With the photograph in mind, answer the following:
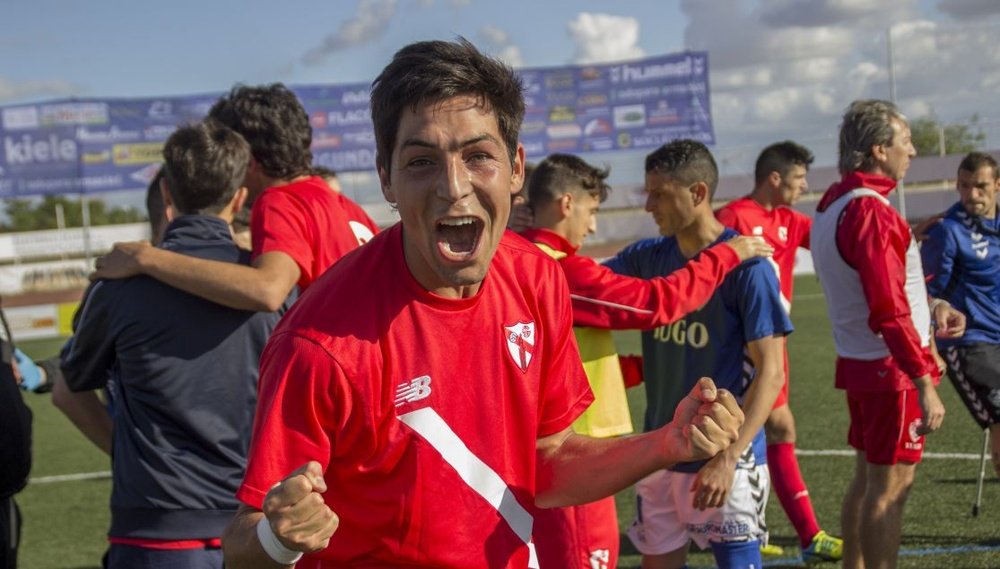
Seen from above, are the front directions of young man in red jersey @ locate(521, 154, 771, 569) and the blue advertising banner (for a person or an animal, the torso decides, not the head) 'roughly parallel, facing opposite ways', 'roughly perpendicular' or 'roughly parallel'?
roughly perpendicular

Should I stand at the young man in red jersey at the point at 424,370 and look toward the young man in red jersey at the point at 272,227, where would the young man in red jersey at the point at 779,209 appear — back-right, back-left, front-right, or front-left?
front-right

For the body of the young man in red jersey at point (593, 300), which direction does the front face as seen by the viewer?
to the viewer's right

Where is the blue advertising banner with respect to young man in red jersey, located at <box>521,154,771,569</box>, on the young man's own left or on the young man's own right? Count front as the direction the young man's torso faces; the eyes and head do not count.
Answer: on the young man's own left

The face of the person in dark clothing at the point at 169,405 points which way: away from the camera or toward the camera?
away from the camera

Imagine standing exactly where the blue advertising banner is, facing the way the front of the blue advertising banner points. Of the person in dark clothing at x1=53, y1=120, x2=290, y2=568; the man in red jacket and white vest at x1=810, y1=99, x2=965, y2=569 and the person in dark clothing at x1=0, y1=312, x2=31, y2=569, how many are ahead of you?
3

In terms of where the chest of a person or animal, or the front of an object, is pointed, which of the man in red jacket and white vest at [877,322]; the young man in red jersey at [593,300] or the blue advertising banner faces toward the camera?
the blue advertising banner

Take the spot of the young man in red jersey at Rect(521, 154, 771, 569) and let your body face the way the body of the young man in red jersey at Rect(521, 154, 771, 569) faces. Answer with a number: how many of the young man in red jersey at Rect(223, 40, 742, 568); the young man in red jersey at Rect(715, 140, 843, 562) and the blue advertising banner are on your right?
1

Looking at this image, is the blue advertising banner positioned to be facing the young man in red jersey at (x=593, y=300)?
yes

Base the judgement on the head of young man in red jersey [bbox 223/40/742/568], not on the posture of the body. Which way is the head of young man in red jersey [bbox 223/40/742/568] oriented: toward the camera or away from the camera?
toward the camera

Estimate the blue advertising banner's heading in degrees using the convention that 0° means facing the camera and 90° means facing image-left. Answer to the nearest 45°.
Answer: approximately 0°

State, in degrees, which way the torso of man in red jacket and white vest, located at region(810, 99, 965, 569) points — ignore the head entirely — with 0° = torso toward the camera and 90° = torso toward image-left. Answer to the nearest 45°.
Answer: approximately 270°

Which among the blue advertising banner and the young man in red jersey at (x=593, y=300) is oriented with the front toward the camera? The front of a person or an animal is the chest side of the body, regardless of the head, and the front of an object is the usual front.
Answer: the blue advertising banner

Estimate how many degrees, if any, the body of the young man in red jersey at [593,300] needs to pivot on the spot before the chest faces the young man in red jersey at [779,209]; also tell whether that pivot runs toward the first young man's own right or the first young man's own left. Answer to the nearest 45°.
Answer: approximately 90° to the first young man's own left

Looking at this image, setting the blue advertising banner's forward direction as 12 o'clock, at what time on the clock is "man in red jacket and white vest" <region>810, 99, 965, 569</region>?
The man in red jacket and white vest is roughly at 12 o'clock from the blue advertising banner.

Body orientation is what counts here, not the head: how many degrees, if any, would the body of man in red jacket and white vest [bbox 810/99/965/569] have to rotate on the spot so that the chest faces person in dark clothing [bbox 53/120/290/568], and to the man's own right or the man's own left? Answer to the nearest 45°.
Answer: approximately 135° to the man's own right

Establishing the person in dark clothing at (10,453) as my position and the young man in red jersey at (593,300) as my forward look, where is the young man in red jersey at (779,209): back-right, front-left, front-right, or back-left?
front-left
